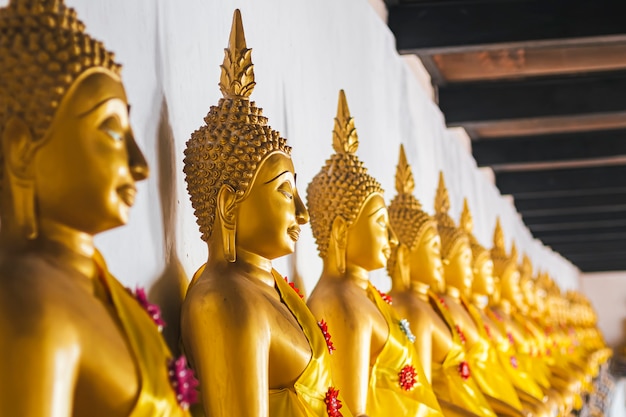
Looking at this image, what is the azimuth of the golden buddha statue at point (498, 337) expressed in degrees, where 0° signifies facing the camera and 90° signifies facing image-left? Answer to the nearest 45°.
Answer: approximately 270°

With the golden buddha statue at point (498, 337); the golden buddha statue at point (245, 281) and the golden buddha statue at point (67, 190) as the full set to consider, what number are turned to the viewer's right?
3

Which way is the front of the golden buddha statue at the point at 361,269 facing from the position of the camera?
facing to the right of the viewer

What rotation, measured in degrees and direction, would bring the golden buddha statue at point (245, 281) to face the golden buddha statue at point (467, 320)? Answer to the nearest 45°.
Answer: approximately 45° to its left

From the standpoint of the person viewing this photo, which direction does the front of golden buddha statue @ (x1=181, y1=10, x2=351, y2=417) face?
facing to the right of the viewer

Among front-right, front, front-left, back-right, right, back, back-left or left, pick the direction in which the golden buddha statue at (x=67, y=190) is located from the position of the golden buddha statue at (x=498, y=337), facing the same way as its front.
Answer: right

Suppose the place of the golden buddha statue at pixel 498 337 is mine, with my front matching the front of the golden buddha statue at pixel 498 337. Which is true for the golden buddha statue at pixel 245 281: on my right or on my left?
on my right

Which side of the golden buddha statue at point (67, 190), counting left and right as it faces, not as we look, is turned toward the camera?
right

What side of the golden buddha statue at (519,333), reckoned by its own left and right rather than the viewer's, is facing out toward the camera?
right

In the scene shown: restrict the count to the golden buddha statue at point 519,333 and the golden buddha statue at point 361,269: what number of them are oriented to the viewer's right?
2

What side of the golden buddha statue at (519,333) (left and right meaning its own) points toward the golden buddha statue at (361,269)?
right

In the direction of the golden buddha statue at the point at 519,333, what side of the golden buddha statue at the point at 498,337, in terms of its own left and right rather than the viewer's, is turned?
left

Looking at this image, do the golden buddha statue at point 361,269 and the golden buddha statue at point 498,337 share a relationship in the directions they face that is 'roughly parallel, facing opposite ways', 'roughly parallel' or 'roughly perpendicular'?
roughly parallel

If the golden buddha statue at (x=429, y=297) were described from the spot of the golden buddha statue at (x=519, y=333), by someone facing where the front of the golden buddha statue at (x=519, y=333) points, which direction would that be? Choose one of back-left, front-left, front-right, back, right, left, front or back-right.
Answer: right

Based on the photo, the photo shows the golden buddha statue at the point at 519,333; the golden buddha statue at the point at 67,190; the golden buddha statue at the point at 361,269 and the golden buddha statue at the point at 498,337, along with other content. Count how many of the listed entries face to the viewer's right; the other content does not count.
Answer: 4
